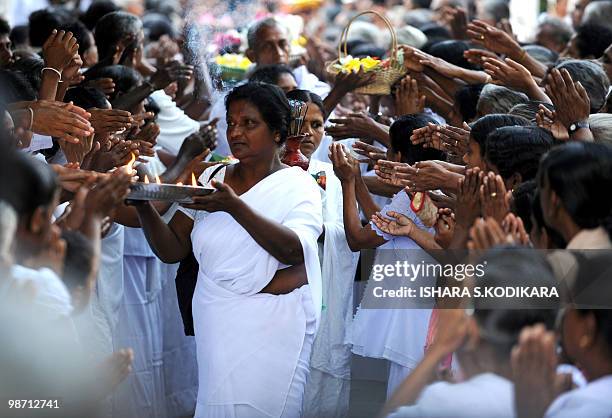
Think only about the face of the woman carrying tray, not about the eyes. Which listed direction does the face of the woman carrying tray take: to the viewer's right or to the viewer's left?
to the viewer's left

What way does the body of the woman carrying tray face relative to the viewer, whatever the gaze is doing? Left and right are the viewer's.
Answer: facing the viewer and to the left of the viewer
